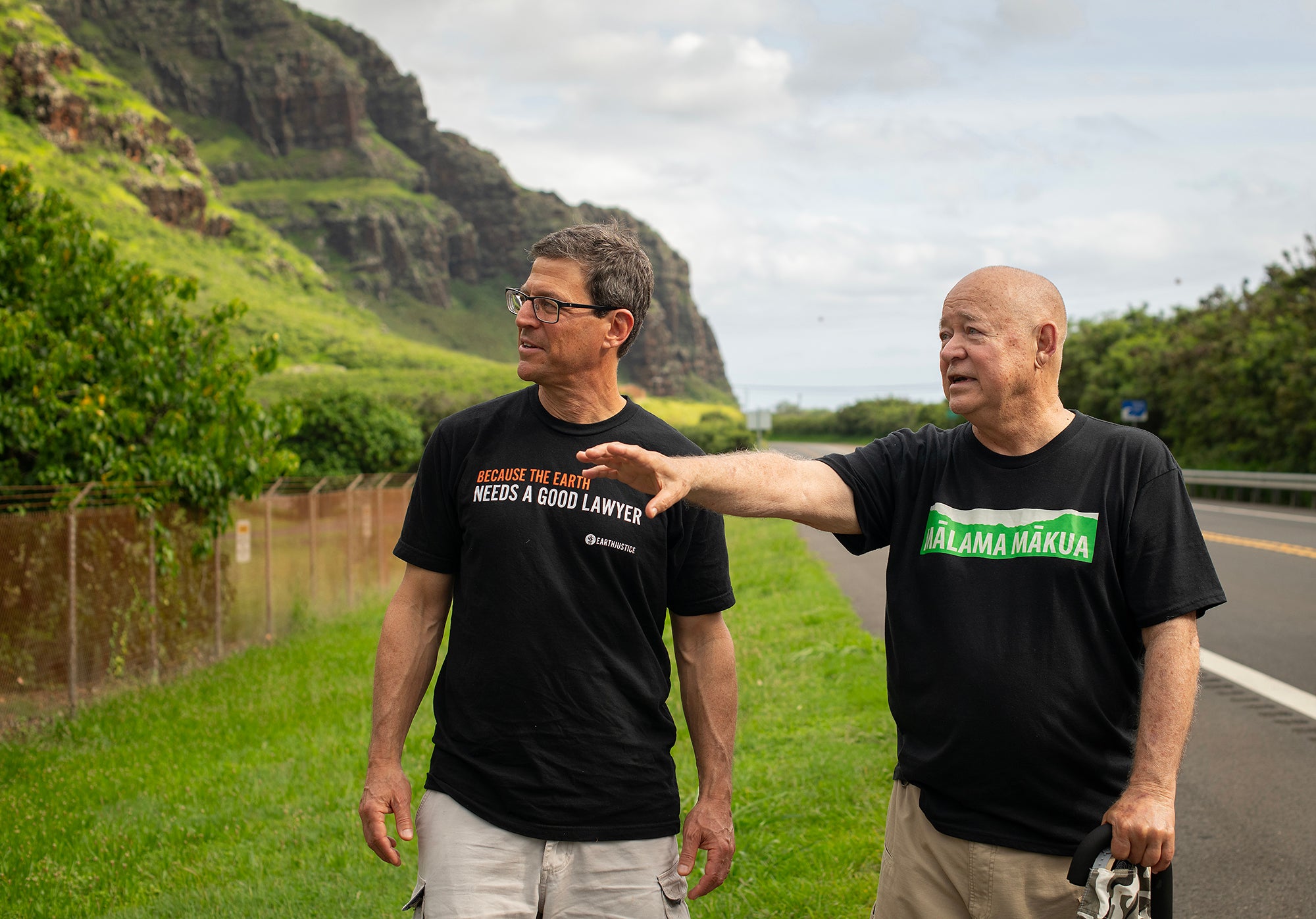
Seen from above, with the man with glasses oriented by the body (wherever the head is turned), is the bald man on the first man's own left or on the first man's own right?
on the first man's own left

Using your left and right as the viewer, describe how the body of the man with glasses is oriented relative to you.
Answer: facing the viewer

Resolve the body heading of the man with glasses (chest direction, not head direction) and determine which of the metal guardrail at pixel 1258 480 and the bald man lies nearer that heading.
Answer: the bald man

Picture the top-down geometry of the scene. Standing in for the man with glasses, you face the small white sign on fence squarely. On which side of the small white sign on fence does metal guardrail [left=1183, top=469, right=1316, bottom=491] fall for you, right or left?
right

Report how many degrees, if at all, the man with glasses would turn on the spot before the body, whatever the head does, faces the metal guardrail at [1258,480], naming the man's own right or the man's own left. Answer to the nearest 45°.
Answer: approximately 135° to the man's own left

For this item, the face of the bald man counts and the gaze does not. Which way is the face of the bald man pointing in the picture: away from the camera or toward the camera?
toward the camera

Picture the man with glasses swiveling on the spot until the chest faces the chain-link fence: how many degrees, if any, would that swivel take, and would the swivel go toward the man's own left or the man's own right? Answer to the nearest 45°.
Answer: approximately 135° to the man's own right

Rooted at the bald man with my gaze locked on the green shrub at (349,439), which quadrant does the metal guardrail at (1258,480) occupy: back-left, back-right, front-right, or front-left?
front-right

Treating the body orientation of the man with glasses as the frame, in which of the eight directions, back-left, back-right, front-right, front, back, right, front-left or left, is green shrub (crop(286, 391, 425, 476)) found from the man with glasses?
back

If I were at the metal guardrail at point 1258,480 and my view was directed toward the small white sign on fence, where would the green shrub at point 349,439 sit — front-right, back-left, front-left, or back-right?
front-right
